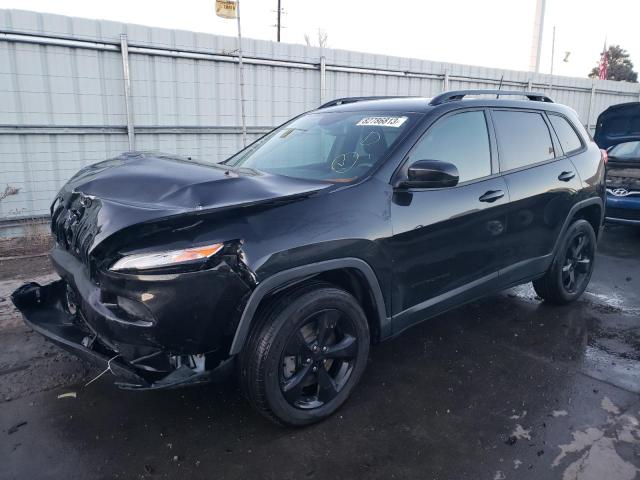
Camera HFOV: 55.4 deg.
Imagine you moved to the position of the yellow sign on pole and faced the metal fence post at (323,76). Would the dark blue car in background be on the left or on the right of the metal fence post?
right

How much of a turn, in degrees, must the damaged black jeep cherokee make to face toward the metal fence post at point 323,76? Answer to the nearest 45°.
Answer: approximately 135° to its right

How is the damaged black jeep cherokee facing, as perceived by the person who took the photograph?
facing the viewer and to the left of the viewer

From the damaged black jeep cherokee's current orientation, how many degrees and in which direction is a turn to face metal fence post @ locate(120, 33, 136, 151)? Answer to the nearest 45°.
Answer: approximately 90° to its right

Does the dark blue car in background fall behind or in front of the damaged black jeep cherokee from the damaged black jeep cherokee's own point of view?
behind

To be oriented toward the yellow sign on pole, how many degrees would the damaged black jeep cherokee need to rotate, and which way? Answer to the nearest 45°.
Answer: approximately 135° to its right

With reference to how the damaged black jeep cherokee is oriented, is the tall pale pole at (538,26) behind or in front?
behind
